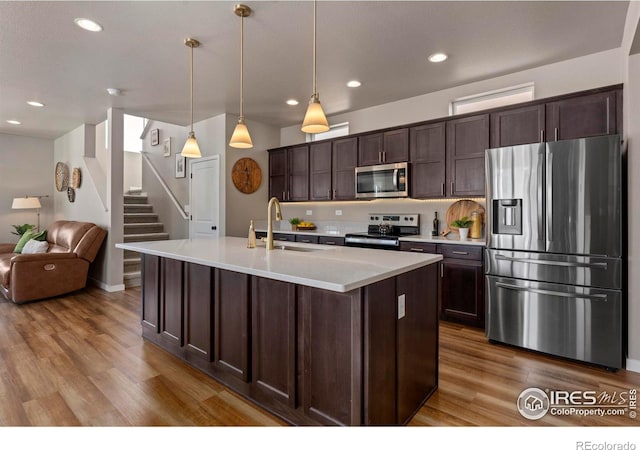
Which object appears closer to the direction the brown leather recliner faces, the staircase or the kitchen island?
the kitchen island

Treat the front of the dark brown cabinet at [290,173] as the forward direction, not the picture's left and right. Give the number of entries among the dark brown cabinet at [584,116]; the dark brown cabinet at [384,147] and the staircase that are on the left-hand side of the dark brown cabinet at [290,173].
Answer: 2

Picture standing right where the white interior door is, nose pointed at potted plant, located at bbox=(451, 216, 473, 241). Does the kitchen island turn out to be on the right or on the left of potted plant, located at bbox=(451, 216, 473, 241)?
right

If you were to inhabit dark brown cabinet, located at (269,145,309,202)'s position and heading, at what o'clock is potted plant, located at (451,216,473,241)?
The potted plant is roughly at 9 o'clock from the dark brown cabinet.

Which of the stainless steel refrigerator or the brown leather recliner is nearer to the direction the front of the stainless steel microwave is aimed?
the brown leather recliner

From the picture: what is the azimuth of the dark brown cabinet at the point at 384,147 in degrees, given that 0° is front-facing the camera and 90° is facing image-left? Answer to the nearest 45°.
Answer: approximately 45°

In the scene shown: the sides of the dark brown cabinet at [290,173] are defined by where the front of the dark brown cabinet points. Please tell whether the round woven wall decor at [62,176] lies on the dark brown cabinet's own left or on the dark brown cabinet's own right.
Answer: on the dark brown cabinet's own right

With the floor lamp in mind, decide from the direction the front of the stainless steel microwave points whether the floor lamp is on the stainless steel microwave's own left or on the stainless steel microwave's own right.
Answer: on the stainless steel microwave's own right

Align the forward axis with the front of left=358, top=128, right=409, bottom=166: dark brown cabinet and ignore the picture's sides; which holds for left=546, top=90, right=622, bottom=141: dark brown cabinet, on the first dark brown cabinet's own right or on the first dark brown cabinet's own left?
on the first dark brown cabinet's own left
